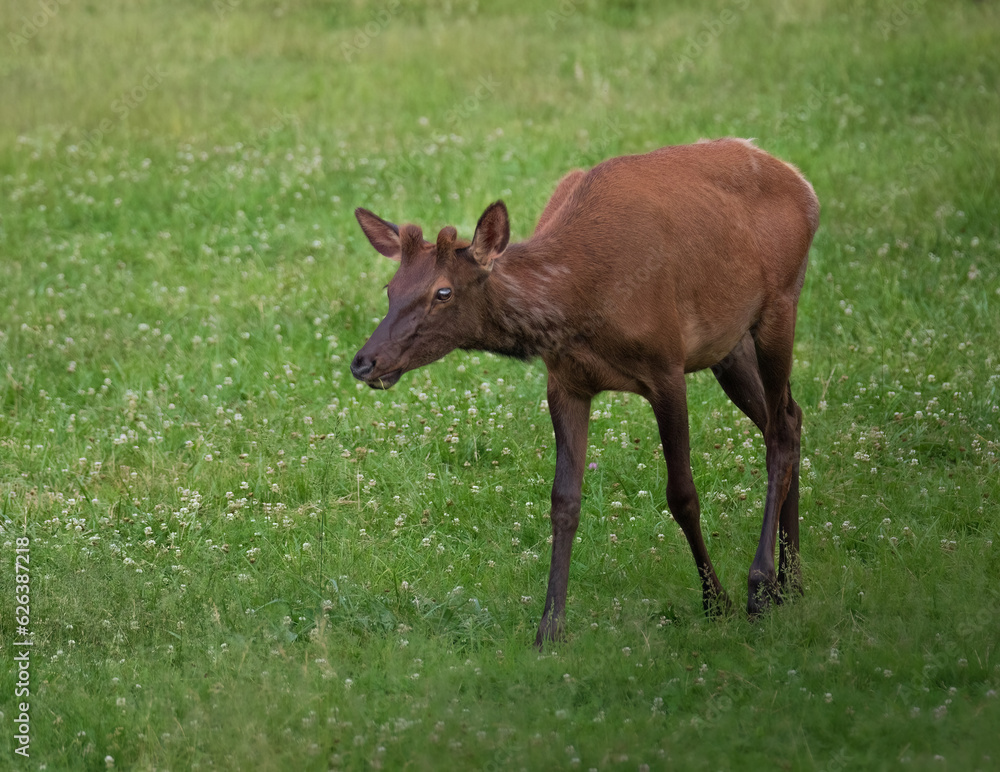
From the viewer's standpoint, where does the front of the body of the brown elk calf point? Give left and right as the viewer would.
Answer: facing the viewer and to the left of the viewer
